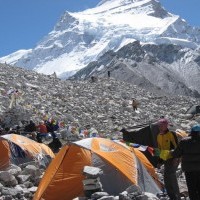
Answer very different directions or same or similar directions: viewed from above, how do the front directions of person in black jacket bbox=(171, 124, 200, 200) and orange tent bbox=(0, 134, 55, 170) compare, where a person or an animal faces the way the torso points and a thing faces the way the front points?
very different directions

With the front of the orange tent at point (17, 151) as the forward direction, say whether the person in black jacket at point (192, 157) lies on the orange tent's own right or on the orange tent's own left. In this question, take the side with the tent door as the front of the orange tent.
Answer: on the orange tent's own left

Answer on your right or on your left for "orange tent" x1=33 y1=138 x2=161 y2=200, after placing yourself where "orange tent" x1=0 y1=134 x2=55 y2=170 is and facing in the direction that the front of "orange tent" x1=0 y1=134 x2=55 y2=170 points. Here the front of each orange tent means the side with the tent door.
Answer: on your left

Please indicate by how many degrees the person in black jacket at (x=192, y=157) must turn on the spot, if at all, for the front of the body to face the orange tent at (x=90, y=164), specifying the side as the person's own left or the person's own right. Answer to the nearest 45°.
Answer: approximately 45° to the person's own left

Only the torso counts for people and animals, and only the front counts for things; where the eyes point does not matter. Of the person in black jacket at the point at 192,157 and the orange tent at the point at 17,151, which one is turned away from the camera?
the person in black jacket

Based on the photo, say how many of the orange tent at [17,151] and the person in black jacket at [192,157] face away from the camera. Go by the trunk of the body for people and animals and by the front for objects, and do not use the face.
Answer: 1

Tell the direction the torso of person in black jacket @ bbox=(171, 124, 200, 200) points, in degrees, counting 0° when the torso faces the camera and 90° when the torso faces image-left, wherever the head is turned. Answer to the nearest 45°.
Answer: approximately 180°

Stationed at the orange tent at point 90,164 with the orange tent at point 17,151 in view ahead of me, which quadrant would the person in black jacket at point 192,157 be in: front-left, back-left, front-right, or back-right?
back-right

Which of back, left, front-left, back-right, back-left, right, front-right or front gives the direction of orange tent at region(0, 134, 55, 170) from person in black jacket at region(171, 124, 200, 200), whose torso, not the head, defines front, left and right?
front-left
